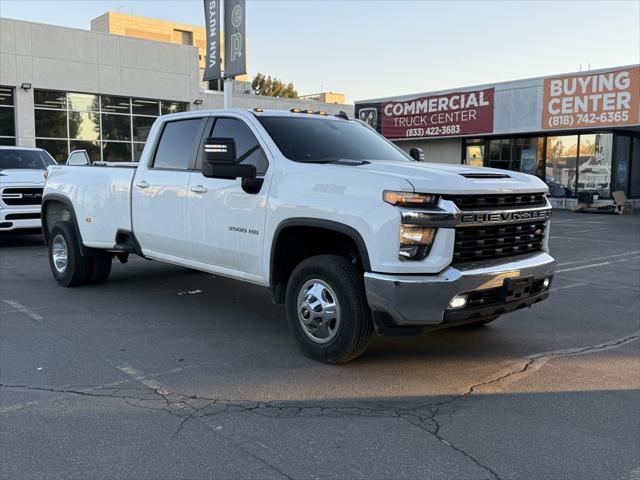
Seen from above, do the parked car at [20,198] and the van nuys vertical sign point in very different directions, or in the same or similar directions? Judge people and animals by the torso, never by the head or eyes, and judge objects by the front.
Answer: same or similar directions

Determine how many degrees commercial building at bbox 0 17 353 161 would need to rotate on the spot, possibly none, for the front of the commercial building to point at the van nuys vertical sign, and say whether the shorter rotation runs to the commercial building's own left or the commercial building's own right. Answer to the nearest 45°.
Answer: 0° — it already faces it

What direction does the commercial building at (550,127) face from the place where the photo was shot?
facing the viewer and to the left of the viewer

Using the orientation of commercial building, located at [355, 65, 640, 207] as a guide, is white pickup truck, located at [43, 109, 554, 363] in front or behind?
in front

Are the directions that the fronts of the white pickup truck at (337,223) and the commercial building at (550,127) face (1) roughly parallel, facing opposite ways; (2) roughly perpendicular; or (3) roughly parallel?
roughly perpendicular

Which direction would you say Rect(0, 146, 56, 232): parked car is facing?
toward the camera

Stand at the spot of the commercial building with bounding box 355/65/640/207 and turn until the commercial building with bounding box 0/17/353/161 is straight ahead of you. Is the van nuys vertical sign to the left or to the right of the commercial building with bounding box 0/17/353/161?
left

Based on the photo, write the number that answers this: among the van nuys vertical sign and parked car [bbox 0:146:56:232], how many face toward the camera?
2

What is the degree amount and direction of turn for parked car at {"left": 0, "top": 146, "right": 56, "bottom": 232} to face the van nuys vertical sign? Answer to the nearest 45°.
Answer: approximately 135° to its left

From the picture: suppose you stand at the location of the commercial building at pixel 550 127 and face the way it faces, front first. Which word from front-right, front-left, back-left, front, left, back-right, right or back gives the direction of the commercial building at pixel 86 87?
front-right
